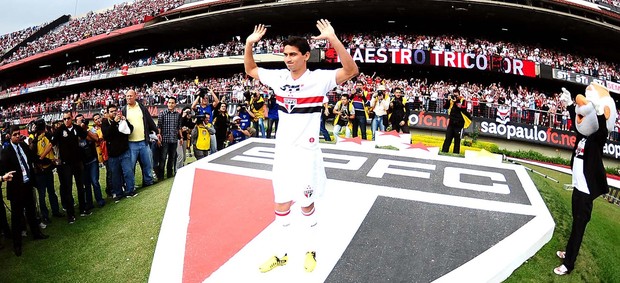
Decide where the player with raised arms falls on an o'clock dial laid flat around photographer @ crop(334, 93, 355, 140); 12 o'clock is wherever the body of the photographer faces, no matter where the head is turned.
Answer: The player with raised arms is roughly at 12 o'clock from the photographer.

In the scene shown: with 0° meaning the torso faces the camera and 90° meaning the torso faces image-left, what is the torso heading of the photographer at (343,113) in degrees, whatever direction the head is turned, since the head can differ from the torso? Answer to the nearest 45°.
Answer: approximately 0°

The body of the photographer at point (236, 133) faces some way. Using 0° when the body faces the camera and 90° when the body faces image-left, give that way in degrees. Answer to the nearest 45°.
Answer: approximately 315°

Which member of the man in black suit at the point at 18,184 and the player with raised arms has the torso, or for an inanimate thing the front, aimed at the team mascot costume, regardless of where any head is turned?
the man in black suit

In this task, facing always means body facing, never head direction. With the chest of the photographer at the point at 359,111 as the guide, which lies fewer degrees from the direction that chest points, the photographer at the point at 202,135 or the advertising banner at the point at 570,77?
the photographer

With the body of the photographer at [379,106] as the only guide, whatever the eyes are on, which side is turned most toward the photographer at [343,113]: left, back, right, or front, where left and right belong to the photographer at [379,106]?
right

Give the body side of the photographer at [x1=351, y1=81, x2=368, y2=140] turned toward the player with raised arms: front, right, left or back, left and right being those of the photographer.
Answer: front

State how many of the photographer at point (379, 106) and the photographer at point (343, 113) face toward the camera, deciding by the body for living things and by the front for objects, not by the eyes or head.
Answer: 2

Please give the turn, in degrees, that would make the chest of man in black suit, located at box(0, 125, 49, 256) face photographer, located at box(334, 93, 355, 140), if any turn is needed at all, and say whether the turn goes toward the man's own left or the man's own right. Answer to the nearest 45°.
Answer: approximately 45° to the man's own left
